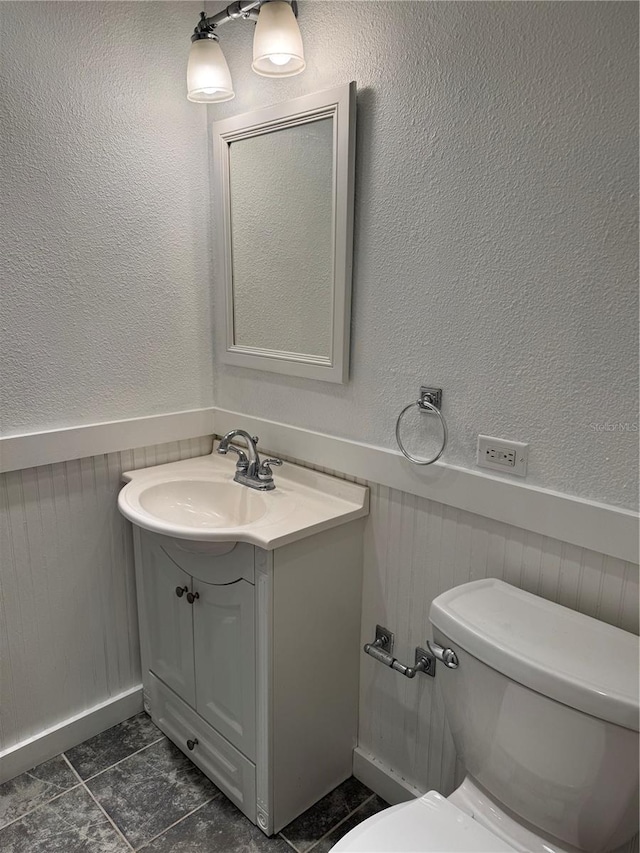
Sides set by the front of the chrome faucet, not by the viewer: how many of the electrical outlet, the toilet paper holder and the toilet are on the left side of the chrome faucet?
3

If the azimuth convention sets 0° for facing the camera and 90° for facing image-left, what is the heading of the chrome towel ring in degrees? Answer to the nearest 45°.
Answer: approximately 45°

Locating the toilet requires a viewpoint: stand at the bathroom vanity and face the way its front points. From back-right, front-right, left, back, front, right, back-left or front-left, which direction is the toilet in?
left

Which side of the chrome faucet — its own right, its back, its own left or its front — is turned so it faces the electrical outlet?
left

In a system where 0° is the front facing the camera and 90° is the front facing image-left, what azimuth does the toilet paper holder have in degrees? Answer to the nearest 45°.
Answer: approximately 45°
